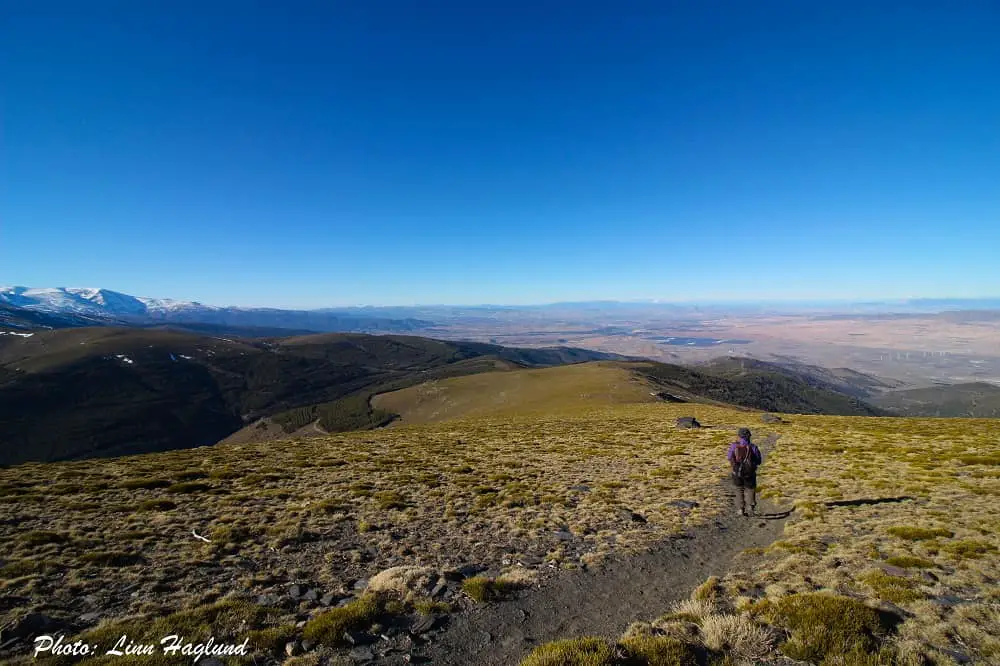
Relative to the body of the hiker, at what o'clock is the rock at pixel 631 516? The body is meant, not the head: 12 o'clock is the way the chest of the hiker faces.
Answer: The rock is roughly at 8 o'clock from the hiker.

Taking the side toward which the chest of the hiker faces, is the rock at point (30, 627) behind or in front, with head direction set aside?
behind

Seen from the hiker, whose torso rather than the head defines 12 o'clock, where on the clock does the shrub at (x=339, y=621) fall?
The shrub is roughly at 7 o'clock from the hiker.

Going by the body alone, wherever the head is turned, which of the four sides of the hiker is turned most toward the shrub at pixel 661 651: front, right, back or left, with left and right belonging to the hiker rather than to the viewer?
back

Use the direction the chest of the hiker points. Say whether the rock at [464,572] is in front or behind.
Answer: behind

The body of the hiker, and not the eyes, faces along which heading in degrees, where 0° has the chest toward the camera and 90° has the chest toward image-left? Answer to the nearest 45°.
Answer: approximately 180°

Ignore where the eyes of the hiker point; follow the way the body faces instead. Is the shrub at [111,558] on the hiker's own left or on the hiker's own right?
on the hiker's own left

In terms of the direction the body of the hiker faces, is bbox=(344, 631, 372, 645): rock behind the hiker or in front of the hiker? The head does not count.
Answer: behind

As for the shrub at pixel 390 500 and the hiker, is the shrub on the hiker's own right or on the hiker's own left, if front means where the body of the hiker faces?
on the hiker's own left
